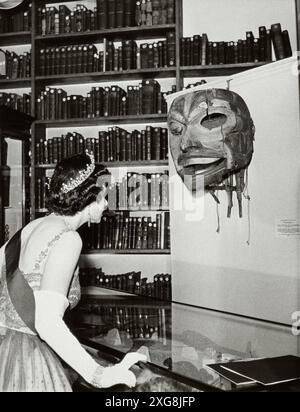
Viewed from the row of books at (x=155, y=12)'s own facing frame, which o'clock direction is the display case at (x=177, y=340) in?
The display case is roughly at 12 o'clock from the row of books.

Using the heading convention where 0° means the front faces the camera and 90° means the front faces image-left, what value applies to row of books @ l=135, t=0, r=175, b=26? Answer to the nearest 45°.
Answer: approximately 0°

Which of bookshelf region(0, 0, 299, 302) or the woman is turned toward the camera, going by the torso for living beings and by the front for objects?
the bookshelf

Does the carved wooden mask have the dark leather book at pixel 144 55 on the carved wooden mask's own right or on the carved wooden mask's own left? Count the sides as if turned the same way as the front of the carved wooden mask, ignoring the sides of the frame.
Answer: on the carved wooden mask's own right

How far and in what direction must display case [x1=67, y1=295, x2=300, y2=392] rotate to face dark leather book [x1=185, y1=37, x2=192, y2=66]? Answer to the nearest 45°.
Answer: approximately 135° to its right

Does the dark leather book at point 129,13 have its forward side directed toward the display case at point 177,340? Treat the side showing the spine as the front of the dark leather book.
yes

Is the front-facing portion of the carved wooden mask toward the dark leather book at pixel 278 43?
no

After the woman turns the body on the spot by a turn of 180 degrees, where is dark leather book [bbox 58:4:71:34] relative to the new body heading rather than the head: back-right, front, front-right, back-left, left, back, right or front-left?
back-right

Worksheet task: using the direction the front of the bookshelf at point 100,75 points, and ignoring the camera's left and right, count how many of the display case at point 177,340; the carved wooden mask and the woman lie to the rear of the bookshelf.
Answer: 0

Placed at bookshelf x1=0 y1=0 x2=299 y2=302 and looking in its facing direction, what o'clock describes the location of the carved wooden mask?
The carved wooden mask is roughly at 11 o'clock from the bookshelf.

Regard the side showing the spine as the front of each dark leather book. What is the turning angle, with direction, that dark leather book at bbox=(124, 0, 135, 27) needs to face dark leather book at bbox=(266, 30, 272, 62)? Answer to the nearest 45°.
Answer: approximately 90° to its left

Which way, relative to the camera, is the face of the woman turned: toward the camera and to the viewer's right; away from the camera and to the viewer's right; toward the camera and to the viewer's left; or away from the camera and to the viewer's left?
away from the camera and to the viewer's right

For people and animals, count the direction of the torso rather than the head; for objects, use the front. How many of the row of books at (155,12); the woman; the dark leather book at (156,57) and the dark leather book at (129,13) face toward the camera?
3

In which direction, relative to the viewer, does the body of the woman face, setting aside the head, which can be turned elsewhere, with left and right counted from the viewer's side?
facing away from the viewer and to the right of the viewer

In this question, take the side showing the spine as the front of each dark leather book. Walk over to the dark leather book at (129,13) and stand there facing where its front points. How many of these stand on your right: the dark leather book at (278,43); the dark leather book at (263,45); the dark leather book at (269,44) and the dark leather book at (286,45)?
0

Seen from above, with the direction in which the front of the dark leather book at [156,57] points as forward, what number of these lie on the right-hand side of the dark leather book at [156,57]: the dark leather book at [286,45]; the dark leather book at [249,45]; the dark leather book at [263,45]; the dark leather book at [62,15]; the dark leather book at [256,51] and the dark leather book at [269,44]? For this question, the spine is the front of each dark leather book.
1

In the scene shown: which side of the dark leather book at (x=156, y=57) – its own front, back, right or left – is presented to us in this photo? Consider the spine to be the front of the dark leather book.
front
